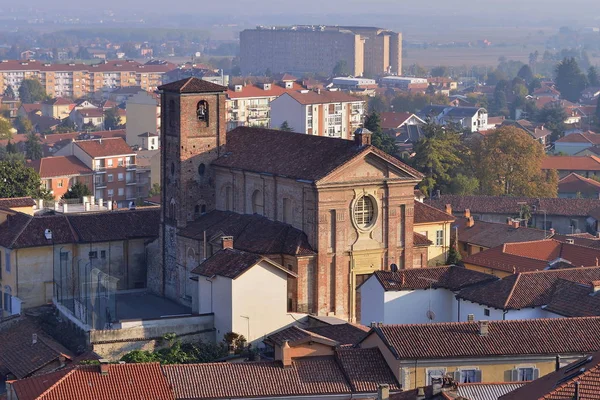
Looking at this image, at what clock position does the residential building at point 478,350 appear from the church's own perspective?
The residential building is roughly at 1 o'clock from the church.

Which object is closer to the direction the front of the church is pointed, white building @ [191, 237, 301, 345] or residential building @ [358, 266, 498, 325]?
the residential building

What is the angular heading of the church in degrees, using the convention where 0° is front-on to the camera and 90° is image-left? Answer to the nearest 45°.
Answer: approximately 315°

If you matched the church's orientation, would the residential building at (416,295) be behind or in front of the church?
in front

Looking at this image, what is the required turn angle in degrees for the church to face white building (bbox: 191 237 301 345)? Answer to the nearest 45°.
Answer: approximately 90° to its right

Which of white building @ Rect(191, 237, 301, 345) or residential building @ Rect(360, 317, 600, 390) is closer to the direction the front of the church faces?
the residential building
